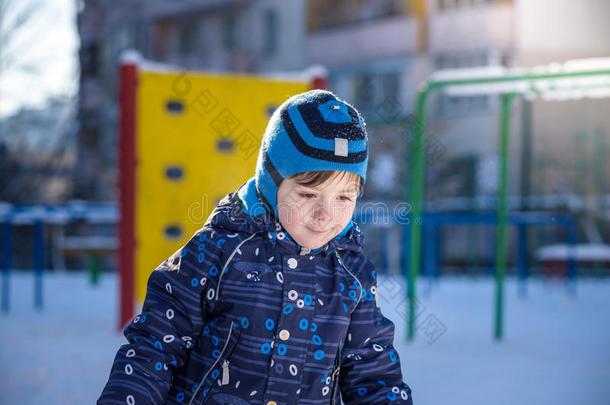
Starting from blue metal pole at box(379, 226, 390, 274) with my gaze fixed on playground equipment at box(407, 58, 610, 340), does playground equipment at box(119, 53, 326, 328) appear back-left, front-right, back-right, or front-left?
front-right

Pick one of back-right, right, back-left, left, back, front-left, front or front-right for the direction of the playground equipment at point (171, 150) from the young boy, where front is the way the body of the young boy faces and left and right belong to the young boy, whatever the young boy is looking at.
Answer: back

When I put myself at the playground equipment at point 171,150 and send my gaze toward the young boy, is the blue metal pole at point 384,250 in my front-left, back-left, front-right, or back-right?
back-left

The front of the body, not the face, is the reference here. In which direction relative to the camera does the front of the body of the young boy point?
toward the camera

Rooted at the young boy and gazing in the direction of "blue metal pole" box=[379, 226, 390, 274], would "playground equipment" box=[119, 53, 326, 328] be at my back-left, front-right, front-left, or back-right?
front-left

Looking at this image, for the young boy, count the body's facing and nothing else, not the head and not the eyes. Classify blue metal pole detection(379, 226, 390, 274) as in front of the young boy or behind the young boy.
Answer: behind

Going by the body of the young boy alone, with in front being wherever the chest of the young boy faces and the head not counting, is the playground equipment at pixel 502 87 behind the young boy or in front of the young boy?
behind

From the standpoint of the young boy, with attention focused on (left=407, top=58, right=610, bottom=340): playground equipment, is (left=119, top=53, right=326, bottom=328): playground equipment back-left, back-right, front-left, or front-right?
front-left
